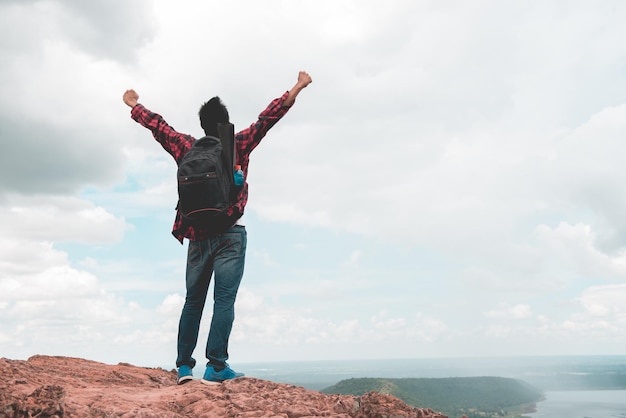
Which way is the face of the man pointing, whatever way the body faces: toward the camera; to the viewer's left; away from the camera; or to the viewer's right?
away from the camera

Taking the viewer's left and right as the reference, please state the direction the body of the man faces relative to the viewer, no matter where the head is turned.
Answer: facing away from the viewer and to the right of the viewer
